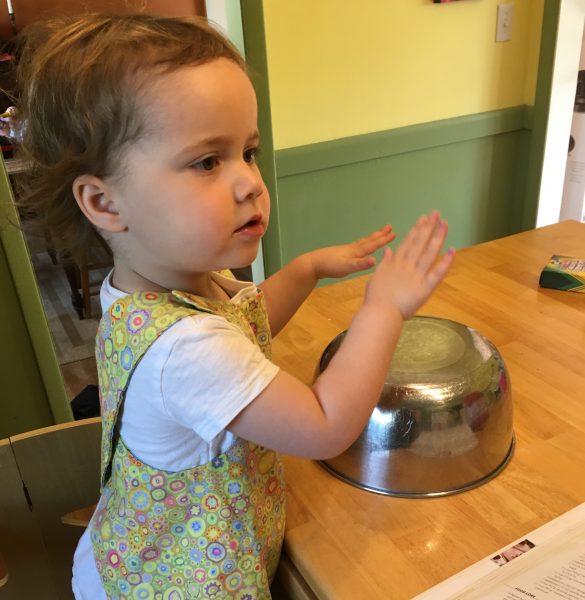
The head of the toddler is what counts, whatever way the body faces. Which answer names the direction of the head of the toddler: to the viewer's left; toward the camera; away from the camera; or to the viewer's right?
to the viewer's right

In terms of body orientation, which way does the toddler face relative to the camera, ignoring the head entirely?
to the viewer's right
